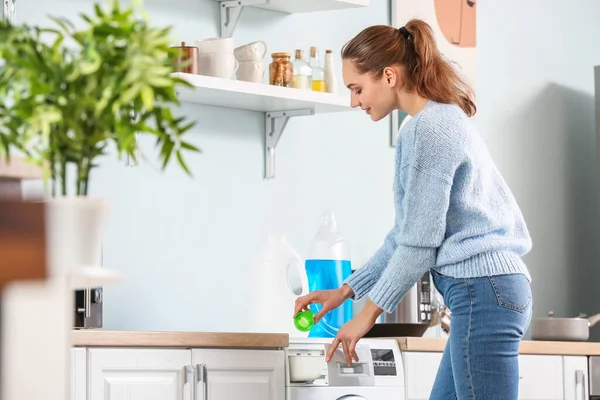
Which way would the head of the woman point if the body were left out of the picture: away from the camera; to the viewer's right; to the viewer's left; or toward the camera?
to the viewer's left

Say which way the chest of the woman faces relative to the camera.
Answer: to the viewer's left

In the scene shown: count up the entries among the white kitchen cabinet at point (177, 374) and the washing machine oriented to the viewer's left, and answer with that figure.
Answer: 0

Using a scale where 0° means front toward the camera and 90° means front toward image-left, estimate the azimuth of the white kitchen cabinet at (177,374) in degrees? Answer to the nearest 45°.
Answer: approximately 0°

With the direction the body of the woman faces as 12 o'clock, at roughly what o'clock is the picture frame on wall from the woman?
The picture frame on wall is roughly at 3 o'clock from the woman.

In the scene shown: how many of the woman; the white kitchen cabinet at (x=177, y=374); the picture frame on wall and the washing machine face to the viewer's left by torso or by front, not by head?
1

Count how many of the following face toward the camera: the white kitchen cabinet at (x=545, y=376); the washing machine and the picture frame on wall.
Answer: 3

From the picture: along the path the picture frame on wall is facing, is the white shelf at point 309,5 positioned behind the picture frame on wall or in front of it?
in front
